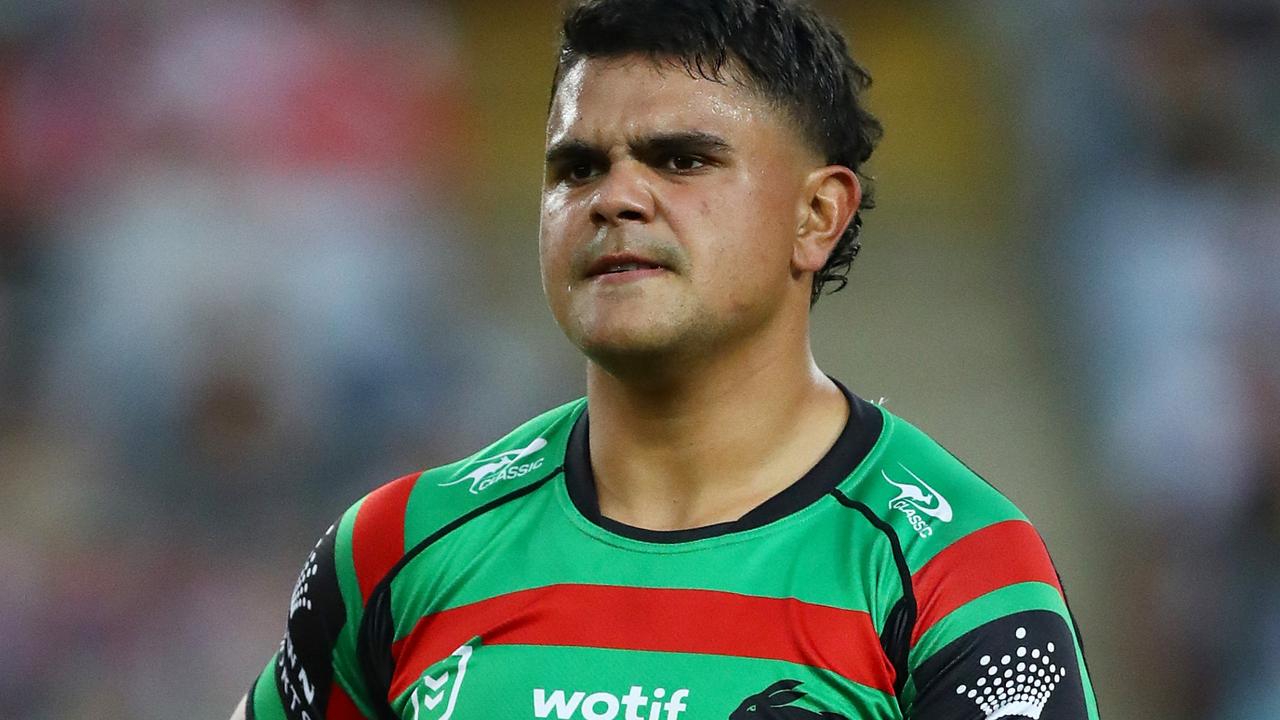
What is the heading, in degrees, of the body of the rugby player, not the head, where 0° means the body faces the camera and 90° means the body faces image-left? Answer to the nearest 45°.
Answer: approximately 45°
